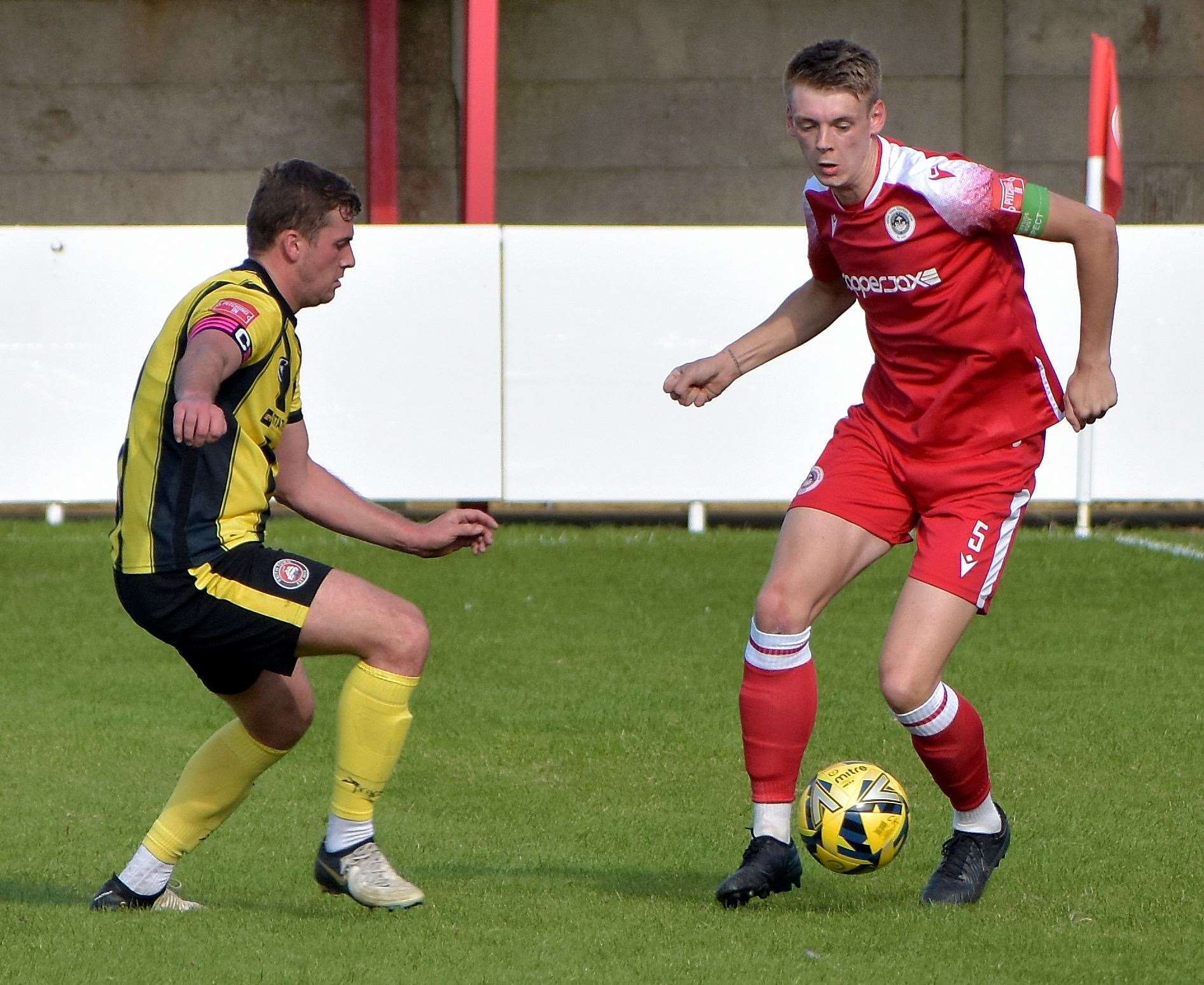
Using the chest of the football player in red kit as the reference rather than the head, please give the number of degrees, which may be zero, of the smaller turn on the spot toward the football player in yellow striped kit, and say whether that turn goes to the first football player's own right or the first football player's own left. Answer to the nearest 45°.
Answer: approximately 45° to the first football player's own right

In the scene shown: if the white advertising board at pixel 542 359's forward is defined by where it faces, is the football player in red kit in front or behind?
in front

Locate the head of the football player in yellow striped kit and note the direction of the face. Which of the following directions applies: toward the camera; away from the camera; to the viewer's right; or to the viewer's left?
to the viewer's right

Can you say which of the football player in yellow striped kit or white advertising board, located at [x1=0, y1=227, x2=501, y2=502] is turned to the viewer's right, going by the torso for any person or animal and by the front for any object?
the football player in yellow striped kit

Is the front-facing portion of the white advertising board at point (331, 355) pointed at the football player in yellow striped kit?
yes

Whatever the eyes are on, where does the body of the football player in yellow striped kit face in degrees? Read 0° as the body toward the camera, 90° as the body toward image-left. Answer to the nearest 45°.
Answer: approximately 270°

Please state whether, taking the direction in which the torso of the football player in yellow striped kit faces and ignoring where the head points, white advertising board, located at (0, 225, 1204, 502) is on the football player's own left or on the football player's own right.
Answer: on the football player's own left

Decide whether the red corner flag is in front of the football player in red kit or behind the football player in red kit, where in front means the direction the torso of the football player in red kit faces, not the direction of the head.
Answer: behind

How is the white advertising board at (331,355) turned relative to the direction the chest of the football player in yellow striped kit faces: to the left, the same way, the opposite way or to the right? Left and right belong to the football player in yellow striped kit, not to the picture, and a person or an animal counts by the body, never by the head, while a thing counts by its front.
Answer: to the right

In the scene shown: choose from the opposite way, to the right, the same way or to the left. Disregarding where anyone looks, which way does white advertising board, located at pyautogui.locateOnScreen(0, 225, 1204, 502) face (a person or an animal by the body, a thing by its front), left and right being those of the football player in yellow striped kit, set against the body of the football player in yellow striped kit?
to the right

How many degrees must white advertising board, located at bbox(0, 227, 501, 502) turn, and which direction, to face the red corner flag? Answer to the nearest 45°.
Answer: approximately 90° to its left

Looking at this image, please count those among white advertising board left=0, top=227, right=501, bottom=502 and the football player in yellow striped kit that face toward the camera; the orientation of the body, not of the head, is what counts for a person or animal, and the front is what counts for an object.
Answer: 1

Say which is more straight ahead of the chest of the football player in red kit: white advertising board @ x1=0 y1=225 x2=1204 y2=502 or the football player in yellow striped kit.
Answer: the football player in yellow striped kit
